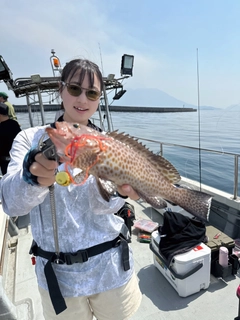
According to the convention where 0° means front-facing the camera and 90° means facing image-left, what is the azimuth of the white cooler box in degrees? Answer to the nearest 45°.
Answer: approximately 45°

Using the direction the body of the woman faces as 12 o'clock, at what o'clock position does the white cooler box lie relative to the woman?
The white cooler box is roughly at 8 o'clock from the woman.

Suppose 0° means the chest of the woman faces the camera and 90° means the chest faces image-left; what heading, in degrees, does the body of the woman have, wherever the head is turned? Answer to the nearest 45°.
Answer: approximately 0°
